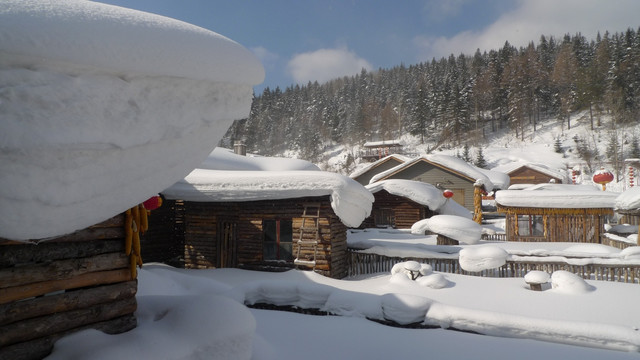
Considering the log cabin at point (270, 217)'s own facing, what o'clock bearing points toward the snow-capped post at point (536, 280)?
The snow-capped post is roughly at 10 o'clock from the log cabin.

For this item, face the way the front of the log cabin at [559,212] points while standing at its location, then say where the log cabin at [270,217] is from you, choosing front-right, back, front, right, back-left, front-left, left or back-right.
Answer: front-right

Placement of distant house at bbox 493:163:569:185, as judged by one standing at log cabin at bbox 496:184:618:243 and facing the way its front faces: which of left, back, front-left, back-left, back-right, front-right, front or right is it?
back

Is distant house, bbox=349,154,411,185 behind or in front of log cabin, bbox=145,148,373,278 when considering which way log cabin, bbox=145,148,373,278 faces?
behind

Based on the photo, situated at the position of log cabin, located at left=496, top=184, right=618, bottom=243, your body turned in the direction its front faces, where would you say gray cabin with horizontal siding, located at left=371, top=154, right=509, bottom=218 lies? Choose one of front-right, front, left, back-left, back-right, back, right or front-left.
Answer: back-right

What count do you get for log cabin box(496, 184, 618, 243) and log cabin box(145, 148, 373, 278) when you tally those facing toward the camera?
2

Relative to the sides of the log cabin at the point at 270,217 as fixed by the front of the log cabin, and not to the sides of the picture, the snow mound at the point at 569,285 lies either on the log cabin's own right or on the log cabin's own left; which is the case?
on the log cabin's own left

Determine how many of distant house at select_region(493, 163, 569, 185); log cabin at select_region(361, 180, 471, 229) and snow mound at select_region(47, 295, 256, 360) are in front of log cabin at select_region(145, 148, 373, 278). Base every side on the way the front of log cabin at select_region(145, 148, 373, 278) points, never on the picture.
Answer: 1

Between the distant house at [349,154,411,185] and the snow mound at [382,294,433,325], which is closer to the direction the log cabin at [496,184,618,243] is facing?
the snow mound

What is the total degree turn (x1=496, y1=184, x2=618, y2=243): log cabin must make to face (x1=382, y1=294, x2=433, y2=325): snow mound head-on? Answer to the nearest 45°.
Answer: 0° — it already faces it

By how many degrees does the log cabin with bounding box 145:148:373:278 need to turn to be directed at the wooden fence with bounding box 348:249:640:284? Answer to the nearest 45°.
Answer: approximately 90° to its left
